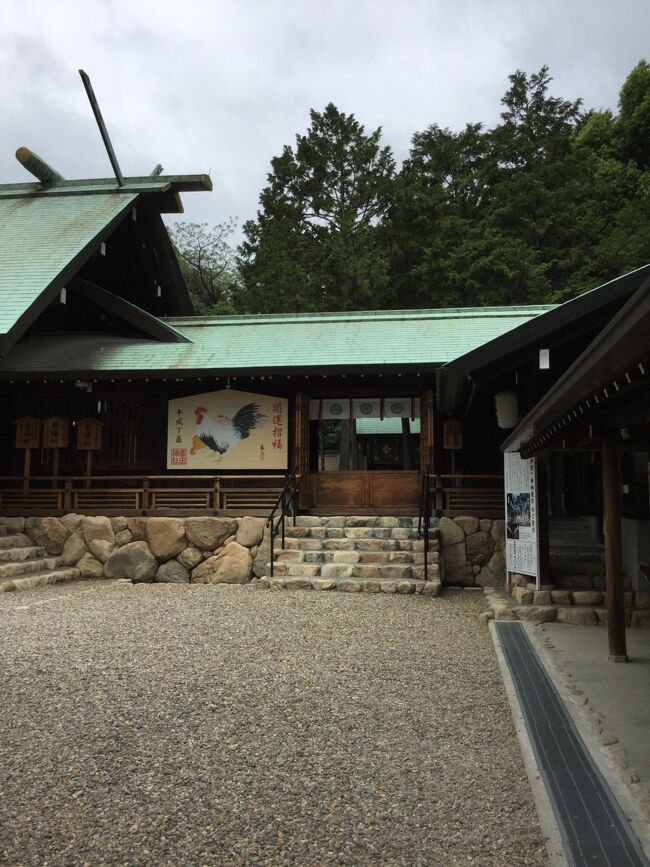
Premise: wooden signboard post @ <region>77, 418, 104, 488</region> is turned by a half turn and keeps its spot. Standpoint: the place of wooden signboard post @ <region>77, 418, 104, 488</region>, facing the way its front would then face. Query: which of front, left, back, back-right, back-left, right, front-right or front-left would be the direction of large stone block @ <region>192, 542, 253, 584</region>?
back-right

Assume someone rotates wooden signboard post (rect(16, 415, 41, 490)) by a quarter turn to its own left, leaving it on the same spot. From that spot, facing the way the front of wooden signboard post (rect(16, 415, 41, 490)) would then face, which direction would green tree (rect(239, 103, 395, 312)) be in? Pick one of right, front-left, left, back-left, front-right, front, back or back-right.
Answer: front-left

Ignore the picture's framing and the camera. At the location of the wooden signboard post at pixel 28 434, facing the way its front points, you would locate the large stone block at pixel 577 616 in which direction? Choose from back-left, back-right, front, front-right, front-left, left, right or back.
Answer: front-left

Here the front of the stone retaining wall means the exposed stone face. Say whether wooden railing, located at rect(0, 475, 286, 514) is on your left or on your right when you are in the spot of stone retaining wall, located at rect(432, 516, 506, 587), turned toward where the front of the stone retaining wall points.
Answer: on your right

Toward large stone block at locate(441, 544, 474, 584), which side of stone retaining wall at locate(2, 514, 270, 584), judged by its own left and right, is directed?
left

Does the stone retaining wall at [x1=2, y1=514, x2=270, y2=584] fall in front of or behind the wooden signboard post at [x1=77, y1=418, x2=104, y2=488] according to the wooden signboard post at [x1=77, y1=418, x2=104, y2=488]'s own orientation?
in front

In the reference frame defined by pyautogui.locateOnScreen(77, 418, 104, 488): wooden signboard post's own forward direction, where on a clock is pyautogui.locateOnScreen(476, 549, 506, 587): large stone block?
The large stone block is roughly at 10 o'clock from the wooden signboard post.

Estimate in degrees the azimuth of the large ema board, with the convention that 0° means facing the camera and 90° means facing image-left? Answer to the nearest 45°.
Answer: approximately 0°
